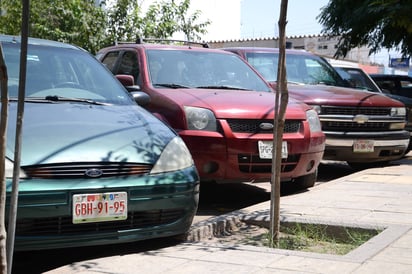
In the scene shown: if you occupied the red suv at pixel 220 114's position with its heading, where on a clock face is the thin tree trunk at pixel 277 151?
The thin tree trunk is roughly at 1 o'clock from the red suv.

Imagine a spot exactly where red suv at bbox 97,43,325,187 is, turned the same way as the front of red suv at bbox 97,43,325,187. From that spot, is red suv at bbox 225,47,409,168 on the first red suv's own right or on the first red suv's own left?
on the first red suv's own left

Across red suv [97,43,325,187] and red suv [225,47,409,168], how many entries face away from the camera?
0

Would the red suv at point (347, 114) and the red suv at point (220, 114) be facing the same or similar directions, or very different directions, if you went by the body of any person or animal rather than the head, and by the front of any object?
same or similar directions

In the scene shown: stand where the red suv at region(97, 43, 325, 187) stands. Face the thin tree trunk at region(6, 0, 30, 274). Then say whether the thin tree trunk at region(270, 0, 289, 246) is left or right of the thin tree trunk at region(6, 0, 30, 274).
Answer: left

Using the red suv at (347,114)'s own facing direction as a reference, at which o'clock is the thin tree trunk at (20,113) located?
The thin tree trunk is roughly at 2 o'clock from the red suv.

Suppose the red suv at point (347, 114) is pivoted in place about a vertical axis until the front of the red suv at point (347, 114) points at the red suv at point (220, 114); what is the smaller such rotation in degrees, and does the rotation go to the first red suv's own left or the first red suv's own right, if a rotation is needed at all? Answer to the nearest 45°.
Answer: approximately 90° to the first red suv's own right

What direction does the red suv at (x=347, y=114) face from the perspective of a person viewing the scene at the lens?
facing the viewer and to the right of the viewer

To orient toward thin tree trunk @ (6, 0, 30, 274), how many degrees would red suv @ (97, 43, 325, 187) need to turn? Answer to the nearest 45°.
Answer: approximately 45° to its right

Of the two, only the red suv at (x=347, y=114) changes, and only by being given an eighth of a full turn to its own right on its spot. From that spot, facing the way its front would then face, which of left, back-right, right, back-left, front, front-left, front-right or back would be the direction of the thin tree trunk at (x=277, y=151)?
front
